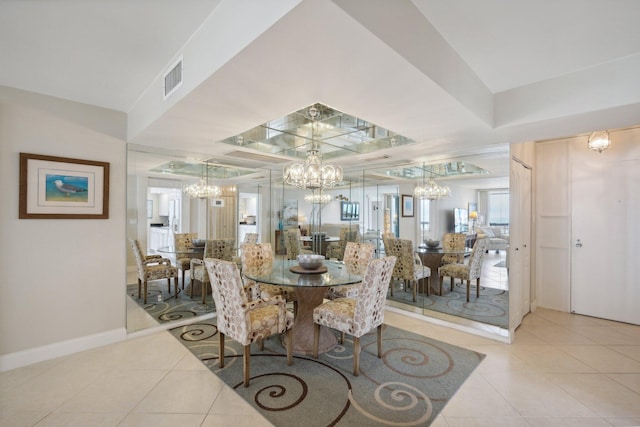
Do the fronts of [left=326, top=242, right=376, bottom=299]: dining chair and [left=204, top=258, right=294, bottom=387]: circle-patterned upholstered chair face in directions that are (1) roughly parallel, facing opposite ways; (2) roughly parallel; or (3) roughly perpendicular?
roughly parallel, facing opposite ways

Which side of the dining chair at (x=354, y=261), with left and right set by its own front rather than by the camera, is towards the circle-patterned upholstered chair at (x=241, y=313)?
front

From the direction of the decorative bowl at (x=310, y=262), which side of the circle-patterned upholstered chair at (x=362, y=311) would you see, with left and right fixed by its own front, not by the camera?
front

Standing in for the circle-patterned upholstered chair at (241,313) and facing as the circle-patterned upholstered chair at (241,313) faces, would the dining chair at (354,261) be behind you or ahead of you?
ahead

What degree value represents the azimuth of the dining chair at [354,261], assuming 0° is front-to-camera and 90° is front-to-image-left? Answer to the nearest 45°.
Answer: approximately 45°

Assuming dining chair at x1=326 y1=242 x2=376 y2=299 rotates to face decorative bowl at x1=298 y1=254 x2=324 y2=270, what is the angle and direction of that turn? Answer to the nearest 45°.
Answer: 0° — it already faces it

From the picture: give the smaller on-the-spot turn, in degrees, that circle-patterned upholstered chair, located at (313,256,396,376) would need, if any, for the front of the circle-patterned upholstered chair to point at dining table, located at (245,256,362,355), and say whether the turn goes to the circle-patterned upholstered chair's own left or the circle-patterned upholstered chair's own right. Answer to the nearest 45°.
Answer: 0° — it already faces it

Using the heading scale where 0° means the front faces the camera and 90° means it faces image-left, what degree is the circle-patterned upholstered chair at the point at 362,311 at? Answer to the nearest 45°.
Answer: approximately 135°

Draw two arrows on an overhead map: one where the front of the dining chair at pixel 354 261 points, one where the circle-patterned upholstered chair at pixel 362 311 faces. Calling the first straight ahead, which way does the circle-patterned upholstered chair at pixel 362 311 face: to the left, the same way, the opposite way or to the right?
to the right

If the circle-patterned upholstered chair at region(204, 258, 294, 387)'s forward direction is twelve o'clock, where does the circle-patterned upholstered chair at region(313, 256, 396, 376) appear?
the circle-patterned upholstered chair at region(313, 256, 396, 376) is roughly at 2 o'clock from the circle-patterned upholstered chair at region(204, 258, 294, 387).

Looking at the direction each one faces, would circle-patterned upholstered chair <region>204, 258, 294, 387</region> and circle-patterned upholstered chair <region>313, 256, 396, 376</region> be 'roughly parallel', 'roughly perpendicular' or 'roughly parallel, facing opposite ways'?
roughly perpendicular

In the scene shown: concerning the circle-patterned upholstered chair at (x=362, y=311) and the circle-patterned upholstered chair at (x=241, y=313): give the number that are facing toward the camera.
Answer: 0

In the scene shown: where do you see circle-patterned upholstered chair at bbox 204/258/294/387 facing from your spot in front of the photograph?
facing away from the viewer and to the right of the viewer

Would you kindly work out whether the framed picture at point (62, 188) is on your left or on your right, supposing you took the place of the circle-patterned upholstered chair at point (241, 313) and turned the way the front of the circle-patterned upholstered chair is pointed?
on your left

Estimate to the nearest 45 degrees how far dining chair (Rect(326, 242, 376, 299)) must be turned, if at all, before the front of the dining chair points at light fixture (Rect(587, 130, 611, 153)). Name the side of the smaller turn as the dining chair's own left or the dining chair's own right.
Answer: approximately 135° to the dining chair's own left
